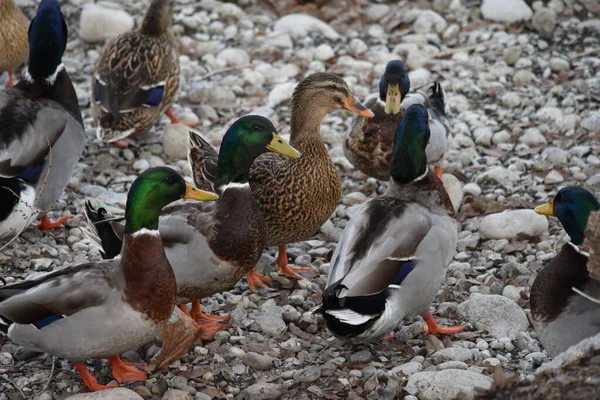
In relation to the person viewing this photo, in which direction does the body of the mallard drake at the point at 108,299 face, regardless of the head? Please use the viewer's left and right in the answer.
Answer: facing to the right of the viewer

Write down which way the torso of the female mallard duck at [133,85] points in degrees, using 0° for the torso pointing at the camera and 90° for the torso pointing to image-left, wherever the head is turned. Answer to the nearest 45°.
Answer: approximately 225°

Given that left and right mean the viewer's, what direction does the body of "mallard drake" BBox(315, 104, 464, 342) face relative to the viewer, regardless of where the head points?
facing away from the viewer and to the right of the viewer

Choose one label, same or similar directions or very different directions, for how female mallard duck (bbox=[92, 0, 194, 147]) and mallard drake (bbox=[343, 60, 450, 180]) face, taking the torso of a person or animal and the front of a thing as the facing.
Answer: very different directions

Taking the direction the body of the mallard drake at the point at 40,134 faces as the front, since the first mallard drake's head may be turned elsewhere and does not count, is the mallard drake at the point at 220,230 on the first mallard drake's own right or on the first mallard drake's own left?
on the first mallard drake's own right

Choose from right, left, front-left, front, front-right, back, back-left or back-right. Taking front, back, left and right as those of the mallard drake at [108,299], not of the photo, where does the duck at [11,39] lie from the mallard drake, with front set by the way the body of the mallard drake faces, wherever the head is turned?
left

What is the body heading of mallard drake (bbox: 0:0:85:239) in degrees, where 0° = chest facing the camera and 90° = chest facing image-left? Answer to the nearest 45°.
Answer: approximately 225°

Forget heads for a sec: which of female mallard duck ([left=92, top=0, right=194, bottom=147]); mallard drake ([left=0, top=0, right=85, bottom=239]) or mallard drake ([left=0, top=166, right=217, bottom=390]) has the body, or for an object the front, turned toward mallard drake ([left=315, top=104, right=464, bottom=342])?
mallard drake ([left=0, top=166, right=217, bottom=390])

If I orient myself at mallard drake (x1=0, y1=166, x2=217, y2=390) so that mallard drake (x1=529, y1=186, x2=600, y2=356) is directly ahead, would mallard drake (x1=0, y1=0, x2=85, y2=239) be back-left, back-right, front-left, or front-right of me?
back-left

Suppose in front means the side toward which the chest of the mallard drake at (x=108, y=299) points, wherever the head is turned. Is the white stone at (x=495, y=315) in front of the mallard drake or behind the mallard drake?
in front

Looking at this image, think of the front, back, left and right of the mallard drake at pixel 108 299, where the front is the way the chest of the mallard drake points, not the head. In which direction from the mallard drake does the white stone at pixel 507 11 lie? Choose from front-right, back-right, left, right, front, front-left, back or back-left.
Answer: front-left

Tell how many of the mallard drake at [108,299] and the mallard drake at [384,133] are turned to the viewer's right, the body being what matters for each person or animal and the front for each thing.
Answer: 1

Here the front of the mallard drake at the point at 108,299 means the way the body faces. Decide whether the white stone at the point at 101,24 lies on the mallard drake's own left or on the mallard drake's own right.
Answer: on the mallard drake's own left
